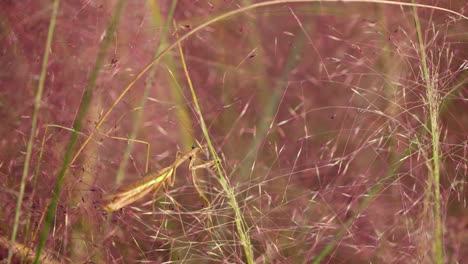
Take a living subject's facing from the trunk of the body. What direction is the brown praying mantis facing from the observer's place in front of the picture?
facing to the right of the viewer
